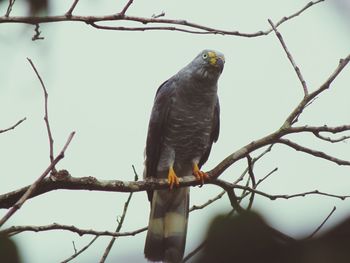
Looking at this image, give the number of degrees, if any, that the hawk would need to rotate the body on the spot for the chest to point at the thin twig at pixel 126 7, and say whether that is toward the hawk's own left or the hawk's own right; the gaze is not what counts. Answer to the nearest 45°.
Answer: approximately 45° to the hawk's own right

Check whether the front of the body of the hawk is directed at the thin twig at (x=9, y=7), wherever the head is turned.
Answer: no

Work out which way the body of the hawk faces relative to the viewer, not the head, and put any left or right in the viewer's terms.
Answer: facing the viewer and to the right of the viewer
